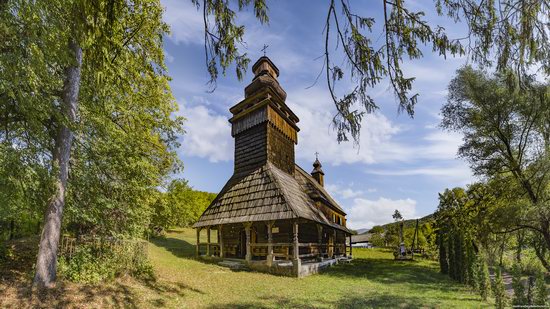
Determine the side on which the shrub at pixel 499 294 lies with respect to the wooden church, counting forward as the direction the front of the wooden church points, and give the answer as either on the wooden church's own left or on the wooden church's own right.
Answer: on the wooden church's own left

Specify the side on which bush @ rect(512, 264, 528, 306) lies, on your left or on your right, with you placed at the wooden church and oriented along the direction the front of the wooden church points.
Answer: on your left

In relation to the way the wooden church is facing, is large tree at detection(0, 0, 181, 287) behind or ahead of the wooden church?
ahead

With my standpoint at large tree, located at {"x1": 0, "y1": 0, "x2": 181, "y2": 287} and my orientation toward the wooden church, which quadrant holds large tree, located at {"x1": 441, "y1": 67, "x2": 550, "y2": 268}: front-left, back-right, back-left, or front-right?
front-right

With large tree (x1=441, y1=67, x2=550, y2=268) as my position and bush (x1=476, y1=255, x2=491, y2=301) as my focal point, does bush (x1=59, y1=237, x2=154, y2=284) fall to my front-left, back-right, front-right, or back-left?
front-right

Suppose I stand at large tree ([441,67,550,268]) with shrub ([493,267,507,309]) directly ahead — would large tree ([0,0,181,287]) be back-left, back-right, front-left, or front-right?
front-right

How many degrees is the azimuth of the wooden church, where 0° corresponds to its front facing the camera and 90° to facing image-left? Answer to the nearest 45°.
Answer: approximately 45°
